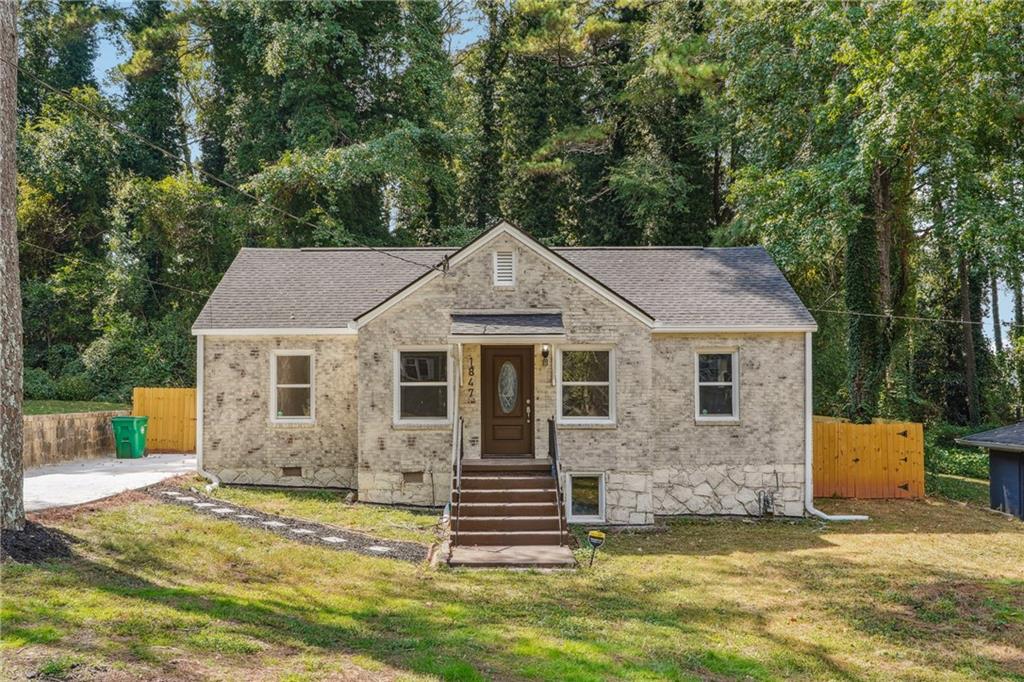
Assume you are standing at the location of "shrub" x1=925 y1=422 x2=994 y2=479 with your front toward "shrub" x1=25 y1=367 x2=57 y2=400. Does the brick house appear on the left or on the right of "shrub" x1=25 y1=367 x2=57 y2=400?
left

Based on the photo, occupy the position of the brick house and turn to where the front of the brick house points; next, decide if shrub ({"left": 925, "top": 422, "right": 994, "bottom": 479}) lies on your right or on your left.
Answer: on your left

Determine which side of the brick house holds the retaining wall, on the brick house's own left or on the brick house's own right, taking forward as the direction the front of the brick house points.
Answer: on the brick house's own right

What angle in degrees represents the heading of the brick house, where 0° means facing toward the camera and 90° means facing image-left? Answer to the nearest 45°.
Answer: approximately 0°

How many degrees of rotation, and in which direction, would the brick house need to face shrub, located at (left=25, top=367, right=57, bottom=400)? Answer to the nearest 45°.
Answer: approximately 135° to its right

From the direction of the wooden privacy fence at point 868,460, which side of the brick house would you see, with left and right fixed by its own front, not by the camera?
left

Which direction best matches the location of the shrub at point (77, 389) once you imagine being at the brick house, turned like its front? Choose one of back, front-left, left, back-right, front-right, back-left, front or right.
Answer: back-right
